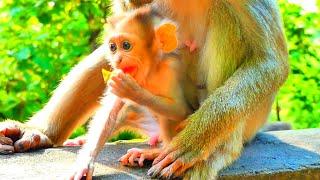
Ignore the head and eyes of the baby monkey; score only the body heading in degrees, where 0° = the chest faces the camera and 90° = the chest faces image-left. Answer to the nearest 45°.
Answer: approximately 45°

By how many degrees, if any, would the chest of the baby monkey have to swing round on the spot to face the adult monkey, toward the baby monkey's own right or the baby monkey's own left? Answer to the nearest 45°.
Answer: approximately 135° to the baby monkey's own left
